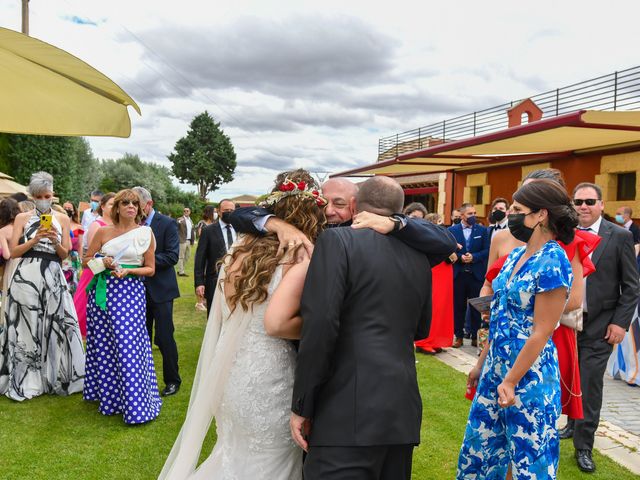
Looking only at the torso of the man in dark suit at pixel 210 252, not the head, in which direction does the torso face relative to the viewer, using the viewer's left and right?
facing the viewer and to the right of the viewer

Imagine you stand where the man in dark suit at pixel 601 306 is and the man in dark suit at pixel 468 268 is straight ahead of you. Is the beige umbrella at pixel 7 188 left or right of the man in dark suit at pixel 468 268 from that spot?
left

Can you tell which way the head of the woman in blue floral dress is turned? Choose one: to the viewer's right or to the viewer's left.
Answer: to the viewer's left

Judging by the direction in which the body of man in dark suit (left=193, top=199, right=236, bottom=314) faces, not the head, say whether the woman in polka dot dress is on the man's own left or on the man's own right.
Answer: on the man's own right

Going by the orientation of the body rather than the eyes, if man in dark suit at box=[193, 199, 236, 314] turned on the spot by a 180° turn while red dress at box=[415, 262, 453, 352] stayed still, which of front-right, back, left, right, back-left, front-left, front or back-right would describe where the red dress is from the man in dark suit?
back-right

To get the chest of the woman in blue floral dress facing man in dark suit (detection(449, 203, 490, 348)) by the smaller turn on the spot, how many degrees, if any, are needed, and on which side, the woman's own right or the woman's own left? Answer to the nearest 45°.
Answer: approximately 135° to the woman's own right

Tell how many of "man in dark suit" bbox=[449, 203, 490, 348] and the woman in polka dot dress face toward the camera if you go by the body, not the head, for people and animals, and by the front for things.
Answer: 2

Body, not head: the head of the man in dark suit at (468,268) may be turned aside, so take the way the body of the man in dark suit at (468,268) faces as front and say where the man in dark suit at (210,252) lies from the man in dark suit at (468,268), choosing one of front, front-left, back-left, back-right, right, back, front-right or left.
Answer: front-right

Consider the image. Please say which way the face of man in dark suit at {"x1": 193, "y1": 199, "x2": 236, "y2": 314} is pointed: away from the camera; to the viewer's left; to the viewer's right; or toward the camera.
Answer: toward the camera

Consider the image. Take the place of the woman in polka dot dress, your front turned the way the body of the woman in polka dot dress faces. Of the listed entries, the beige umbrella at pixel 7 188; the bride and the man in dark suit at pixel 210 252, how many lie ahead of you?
1

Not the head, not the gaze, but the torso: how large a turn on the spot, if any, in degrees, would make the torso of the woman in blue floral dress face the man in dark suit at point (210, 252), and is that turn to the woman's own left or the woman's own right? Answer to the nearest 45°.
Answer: approximately 90° to the woman's own right

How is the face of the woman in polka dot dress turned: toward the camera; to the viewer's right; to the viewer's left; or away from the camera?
toward the camera

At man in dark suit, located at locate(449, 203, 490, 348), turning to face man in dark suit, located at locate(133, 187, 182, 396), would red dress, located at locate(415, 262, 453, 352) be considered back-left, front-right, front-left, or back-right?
front-left
